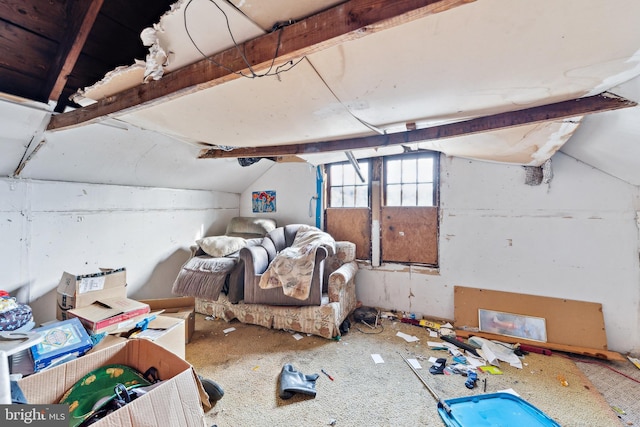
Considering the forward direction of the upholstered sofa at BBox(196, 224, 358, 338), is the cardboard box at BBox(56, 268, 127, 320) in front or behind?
in front

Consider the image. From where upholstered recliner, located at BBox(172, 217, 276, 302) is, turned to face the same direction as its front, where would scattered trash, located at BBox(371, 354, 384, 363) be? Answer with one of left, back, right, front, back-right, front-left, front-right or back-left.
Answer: left

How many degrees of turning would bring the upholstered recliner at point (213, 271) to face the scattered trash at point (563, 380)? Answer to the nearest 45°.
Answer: approximately 90° to its left

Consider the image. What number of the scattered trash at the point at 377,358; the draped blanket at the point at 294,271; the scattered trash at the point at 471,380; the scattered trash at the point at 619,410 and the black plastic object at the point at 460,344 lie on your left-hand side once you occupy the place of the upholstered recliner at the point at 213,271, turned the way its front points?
5

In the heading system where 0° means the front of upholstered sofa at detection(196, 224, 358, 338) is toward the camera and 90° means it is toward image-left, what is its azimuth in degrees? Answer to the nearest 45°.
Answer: approximately 45°

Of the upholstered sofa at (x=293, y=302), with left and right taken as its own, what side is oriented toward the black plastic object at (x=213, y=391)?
front

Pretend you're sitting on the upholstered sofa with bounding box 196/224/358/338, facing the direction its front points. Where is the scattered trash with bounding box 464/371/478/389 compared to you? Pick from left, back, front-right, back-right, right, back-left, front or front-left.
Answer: left

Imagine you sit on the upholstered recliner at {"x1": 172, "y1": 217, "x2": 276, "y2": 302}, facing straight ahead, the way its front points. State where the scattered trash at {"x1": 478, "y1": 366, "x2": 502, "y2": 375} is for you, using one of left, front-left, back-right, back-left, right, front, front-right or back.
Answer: left

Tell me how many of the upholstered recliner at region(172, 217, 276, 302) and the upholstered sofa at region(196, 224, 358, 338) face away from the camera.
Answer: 0

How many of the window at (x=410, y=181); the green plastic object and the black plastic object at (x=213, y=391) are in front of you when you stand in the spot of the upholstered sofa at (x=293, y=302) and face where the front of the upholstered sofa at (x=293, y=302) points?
2

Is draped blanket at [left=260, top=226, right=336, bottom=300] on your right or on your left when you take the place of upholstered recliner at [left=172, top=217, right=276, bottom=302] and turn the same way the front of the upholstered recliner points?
on your left

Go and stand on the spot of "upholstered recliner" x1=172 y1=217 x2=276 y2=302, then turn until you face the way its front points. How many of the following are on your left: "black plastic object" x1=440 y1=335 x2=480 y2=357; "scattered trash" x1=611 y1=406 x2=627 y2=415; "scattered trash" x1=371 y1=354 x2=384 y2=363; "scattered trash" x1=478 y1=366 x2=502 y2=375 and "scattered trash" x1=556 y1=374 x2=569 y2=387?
5

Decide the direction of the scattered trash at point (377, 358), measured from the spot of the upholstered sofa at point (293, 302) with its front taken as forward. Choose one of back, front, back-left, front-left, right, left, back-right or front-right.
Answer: left
